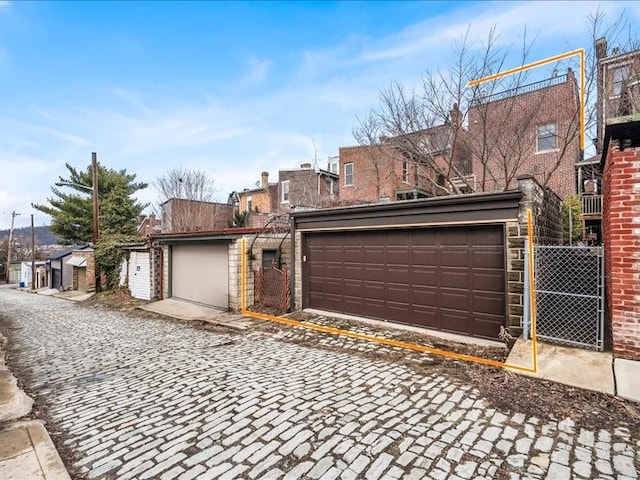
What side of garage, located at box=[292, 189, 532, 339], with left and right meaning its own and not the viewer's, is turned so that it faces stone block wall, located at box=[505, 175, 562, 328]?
left

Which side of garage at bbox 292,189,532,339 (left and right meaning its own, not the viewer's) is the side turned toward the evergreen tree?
right

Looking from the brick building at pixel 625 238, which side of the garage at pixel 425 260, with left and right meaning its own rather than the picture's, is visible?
left

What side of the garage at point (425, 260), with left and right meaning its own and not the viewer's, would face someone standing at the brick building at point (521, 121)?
back

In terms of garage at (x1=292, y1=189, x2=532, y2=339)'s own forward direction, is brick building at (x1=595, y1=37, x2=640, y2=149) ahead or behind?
behind

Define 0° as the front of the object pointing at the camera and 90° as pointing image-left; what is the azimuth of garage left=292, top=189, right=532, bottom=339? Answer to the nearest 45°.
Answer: approximately 45°

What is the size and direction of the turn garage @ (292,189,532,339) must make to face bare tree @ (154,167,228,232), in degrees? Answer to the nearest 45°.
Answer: approximately 90° to its right

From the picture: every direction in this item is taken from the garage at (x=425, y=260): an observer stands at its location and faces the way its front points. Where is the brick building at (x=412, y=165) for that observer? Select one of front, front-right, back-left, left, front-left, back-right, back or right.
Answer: back-right

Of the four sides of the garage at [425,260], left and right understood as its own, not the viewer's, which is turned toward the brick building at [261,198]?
right
